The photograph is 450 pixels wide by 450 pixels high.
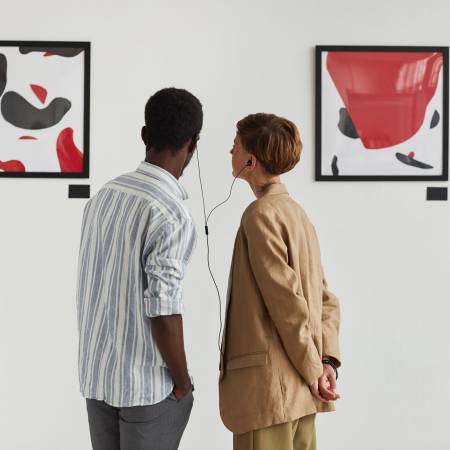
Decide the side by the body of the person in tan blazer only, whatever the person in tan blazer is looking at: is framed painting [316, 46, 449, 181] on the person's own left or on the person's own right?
on the person's own right

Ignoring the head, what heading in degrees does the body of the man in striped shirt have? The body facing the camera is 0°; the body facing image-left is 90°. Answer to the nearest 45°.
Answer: approximately 225°

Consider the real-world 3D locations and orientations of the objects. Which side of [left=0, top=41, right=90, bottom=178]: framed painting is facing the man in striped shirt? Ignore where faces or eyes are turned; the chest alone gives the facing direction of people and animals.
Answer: front

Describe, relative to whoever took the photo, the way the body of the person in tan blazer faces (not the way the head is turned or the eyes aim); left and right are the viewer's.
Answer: facing away from the viewer and to the left of the viewer

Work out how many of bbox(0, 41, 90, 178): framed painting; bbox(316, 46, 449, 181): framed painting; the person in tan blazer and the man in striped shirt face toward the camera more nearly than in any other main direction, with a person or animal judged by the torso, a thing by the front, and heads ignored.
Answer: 2

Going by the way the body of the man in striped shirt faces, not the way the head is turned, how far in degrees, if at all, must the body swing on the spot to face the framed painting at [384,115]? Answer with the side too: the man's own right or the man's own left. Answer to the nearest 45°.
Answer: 0° — they already face it

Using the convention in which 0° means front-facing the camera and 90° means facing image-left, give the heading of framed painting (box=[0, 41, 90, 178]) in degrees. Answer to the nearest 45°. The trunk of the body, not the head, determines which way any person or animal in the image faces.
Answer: approximately 0°

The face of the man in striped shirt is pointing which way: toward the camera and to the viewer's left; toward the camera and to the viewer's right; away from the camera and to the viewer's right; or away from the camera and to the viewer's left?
away from the camera and to the viewer's right

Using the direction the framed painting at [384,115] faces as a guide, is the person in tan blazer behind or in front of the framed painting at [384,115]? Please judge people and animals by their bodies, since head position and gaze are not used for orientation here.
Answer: in front

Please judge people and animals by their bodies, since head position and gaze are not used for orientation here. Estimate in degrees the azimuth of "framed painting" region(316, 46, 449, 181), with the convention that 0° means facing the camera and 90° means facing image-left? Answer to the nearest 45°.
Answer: approximately 0°

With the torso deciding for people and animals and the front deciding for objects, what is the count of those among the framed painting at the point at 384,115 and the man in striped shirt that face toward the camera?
1
